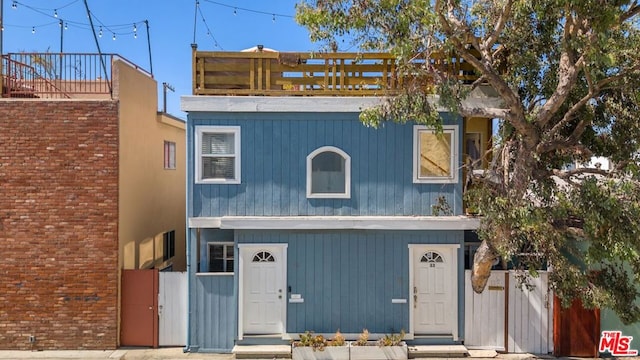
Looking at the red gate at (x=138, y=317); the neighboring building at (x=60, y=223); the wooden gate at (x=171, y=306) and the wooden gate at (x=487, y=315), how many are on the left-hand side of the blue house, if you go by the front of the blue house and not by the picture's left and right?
1

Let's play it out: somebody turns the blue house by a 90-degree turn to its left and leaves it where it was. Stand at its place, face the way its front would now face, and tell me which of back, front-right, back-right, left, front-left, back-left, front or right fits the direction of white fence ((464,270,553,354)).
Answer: front

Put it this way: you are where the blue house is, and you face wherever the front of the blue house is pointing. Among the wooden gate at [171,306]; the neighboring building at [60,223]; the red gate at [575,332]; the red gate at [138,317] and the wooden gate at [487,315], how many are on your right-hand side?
3

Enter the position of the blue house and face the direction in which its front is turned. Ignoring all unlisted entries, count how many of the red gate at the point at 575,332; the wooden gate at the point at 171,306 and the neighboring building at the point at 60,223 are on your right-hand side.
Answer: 2

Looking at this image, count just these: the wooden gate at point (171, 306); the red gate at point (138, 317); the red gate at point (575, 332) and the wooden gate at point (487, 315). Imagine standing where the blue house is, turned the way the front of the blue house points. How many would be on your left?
2

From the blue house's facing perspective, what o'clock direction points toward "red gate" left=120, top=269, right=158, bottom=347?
The red gate is roughly at 3 o'clock from the blue house.

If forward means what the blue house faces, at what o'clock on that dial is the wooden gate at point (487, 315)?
The wooden gate is roughly at 9 o'clock from the blue house.

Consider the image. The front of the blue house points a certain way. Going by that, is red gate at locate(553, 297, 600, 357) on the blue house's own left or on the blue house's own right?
on the blue house's own left

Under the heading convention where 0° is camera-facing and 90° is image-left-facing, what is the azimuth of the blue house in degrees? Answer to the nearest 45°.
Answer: approximately 0°

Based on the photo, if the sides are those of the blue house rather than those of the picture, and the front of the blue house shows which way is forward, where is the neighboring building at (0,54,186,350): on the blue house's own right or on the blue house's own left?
on the blue house's own right

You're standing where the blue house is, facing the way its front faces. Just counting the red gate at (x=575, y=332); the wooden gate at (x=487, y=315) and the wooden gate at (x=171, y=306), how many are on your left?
2
